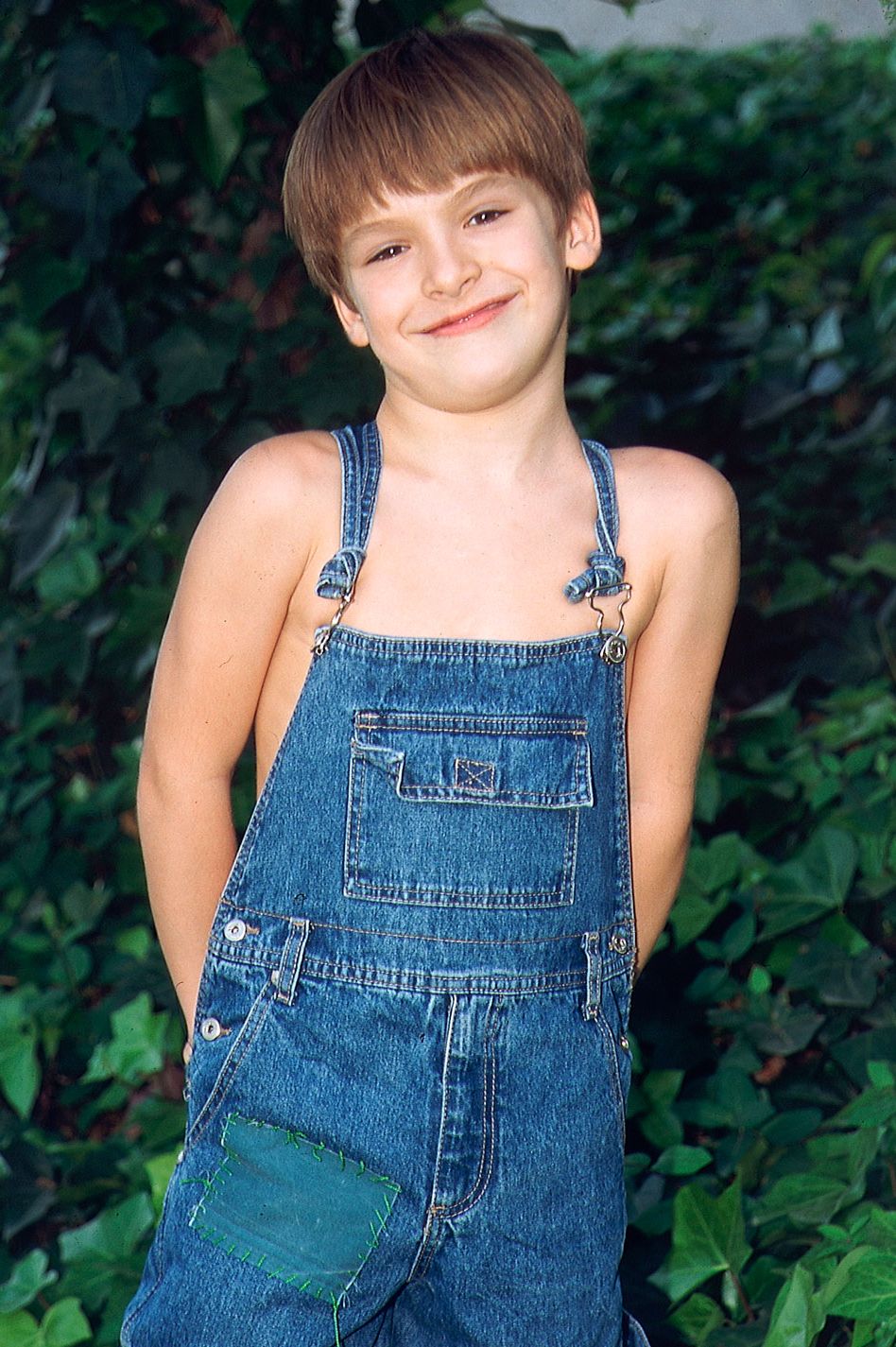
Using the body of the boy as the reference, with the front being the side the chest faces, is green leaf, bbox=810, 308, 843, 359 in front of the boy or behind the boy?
behind

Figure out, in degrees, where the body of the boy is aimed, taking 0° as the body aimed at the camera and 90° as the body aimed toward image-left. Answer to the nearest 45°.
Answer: approximately 0°

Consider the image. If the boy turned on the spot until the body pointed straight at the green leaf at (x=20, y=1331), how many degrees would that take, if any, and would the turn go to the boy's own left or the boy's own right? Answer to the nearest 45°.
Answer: approximately 135° to the boy's own right
